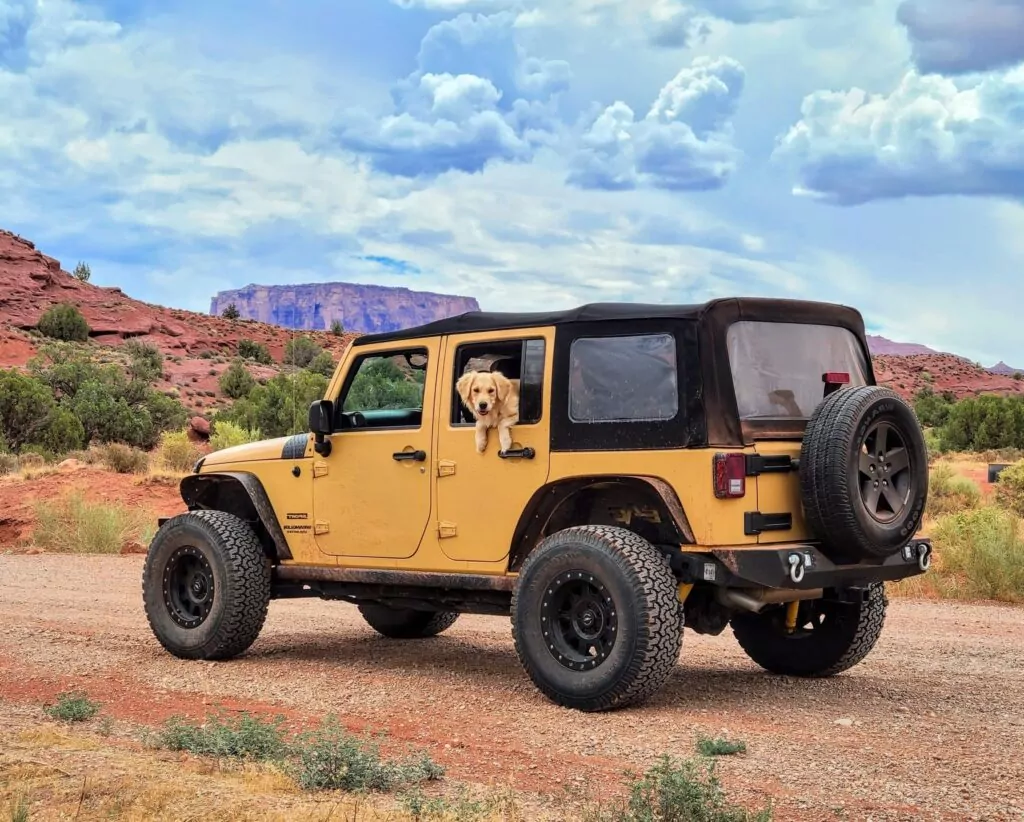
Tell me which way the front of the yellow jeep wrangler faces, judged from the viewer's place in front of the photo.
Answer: facing away from the viewer and to the left of the viewer

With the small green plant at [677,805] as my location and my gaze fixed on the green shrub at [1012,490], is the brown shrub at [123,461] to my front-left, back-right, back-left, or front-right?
front-left

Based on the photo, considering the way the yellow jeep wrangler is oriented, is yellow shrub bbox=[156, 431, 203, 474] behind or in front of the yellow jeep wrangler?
in front

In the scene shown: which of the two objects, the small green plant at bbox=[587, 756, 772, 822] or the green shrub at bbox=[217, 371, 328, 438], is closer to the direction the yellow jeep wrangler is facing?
the green shrub

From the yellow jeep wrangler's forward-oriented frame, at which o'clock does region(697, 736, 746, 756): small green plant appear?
The small green plant is roughly at 7 o'clock from the yellow jeep wrangler.

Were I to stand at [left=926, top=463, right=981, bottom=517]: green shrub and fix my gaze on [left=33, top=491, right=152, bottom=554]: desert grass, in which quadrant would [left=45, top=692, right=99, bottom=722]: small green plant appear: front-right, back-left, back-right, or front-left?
front-left

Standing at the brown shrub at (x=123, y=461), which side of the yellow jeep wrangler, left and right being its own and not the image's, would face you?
front

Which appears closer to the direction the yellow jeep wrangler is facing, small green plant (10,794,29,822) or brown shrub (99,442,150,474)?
the brown shrub

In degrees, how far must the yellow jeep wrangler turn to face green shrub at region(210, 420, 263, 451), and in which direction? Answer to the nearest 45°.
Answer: approximately 45° to its right

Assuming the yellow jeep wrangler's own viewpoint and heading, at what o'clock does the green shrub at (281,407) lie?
The green shrub is roughly at 1 o'clock from the yellow jeep wrangler.

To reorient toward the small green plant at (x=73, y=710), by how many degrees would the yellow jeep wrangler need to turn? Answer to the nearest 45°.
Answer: approximately 45° to its left

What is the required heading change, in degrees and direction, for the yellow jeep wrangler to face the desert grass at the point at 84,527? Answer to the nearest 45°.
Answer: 0° — it already faces it

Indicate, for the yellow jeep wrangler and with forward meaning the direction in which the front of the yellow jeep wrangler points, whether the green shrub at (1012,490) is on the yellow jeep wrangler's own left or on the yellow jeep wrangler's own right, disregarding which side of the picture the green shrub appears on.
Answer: on the yellow jeep wrangler's own right

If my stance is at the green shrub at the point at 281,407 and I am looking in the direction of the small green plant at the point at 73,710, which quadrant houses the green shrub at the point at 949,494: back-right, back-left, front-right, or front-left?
front-left

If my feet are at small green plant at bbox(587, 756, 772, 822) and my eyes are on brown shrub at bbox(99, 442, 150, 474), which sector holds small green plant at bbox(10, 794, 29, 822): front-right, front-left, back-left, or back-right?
front-left
